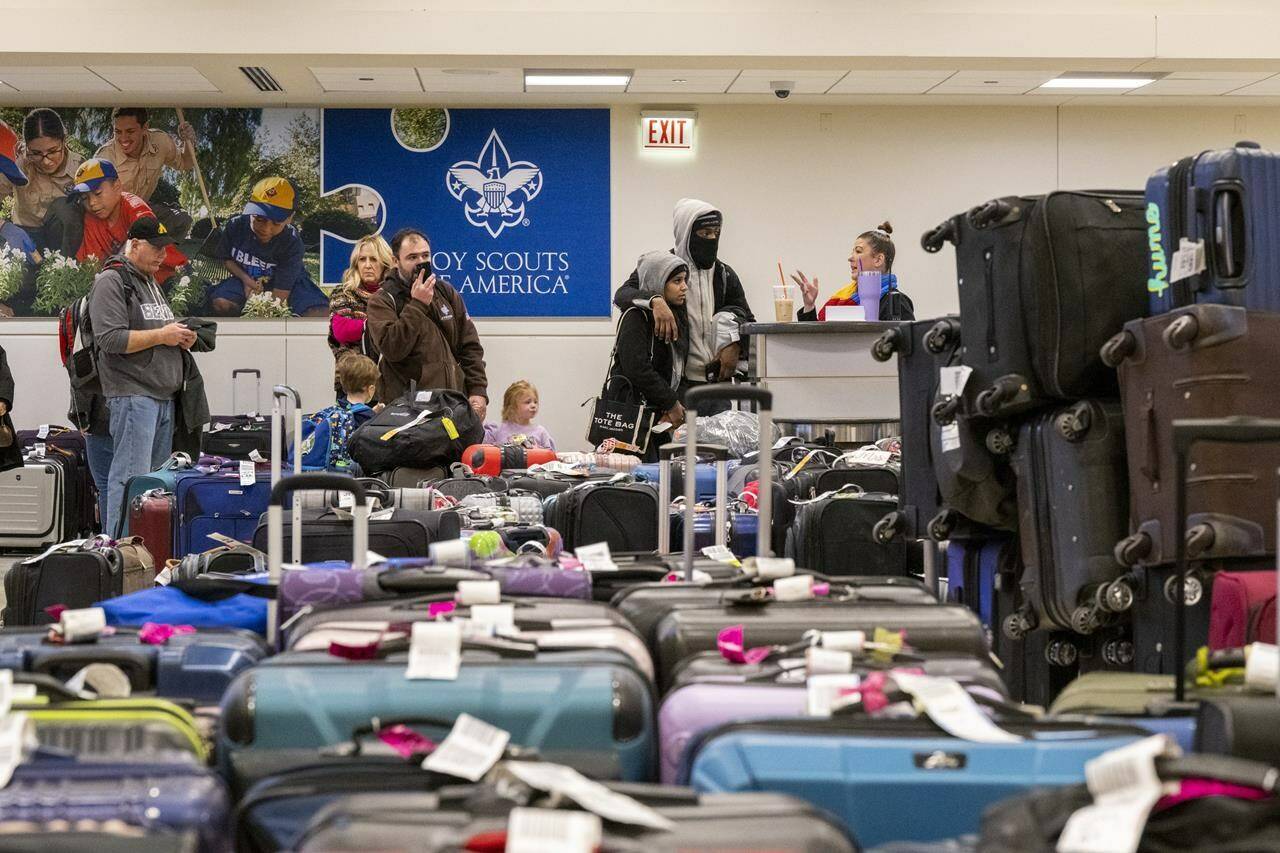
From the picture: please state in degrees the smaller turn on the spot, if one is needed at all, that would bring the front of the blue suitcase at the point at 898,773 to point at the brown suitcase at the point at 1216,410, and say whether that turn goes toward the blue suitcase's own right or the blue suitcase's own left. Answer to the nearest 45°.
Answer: approximately 135° to the blue suitcase's own left

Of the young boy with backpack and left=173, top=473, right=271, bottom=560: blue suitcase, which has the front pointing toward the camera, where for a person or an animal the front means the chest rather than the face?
the blue suitcase

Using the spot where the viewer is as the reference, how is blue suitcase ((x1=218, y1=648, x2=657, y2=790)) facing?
facing the viewer

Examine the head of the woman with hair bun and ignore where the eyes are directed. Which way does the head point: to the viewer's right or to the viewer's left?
to the viewer's left

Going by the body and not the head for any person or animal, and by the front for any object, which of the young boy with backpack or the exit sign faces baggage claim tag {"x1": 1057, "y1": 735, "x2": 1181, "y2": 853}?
the exit sign

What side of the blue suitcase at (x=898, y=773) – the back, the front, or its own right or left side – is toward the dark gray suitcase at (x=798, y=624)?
back

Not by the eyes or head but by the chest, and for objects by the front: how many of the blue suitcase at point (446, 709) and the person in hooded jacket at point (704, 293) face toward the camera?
2

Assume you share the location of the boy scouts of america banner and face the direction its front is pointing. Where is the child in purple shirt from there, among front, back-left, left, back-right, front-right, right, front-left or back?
front

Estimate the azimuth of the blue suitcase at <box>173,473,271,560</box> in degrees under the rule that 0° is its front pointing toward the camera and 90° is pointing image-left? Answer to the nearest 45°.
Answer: approximately 0°

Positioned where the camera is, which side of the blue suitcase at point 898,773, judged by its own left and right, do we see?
front

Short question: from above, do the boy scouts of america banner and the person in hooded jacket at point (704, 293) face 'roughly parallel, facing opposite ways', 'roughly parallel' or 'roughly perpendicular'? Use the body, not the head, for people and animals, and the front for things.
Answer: roughly parallel

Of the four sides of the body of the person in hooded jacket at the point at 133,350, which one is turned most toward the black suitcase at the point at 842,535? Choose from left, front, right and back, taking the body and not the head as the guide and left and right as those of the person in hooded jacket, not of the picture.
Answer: front

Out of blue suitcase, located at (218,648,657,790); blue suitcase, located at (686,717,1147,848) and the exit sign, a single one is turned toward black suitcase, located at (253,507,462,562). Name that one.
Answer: the exit sign

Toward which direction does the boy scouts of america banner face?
toward the camera

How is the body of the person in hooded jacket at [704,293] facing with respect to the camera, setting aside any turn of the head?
toward the camera

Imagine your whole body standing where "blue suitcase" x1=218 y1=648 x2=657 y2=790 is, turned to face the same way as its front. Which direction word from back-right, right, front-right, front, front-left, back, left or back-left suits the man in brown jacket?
back

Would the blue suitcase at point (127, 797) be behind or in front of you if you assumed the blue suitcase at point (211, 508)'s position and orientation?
in front

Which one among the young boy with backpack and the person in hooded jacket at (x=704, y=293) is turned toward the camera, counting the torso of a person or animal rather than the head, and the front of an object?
the person in hooded jacket

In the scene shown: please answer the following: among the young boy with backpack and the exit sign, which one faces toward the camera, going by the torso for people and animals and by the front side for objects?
the exit sign
